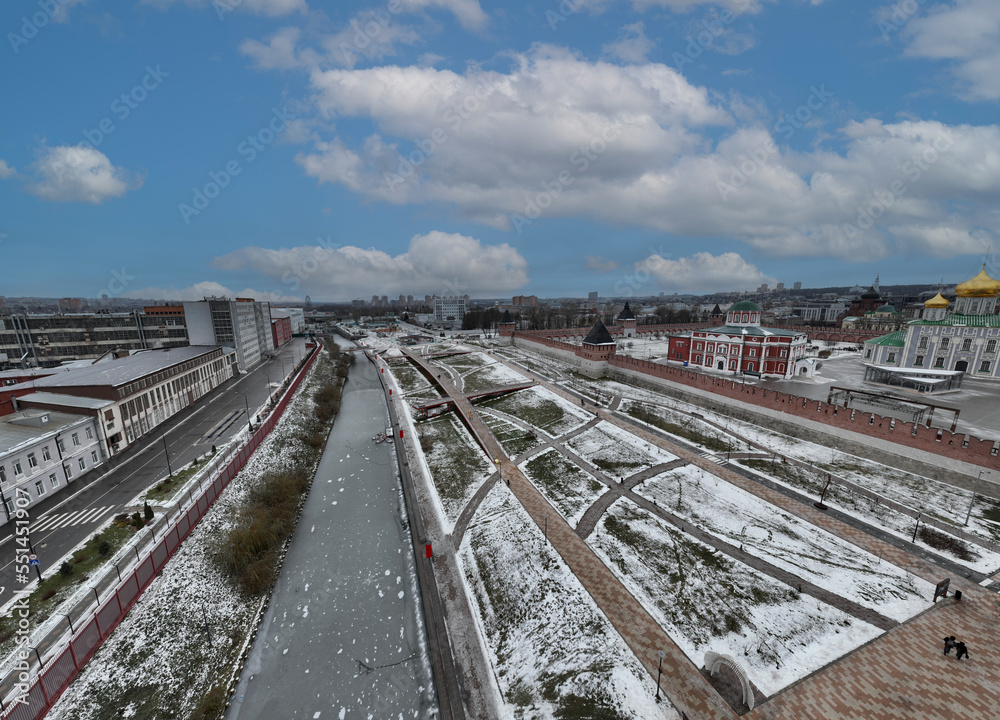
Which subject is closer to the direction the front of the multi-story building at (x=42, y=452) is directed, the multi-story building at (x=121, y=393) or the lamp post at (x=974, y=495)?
the lamp post

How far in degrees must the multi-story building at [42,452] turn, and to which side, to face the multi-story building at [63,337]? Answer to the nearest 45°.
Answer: approximately 135° to its left

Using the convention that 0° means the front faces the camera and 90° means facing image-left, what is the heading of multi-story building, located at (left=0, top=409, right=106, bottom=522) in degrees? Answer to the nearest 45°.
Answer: approximately 315°

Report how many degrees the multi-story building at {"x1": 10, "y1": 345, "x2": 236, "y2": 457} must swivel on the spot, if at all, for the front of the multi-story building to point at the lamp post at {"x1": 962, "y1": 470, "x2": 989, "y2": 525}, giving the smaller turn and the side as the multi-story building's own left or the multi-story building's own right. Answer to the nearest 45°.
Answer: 0° — it already faces it

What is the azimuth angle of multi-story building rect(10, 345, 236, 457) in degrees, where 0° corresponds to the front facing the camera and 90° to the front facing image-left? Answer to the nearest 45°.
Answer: approximately 315°

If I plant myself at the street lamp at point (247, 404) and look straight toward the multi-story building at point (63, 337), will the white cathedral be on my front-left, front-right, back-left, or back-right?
back-right

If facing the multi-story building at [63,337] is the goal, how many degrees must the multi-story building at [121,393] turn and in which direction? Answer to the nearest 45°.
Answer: approximately 135° to its left

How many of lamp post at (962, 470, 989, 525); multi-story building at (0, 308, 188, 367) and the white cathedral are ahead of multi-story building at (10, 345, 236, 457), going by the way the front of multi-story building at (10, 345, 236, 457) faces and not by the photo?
2

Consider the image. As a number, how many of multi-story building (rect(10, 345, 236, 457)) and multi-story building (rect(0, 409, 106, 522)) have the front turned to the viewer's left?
0

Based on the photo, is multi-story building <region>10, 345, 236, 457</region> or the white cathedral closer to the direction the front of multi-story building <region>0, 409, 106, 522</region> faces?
the white cathedral

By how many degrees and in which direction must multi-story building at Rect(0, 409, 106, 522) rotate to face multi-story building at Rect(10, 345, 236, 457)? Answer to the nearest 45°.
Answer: approximately 90° to its left
